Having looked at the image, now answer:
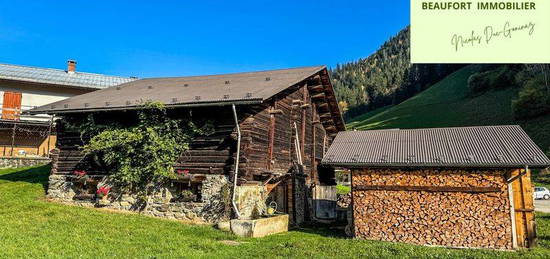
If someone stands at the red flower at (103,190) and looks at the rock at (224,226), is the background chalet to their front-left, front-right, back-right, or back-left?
back-left

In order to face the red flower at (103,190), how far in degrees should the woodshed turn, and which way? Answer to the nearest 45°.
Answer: approximately 90° to its right

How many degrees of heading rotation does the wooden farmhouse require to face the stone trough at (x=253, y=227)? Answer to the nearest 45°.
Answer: approximately 45° to its left

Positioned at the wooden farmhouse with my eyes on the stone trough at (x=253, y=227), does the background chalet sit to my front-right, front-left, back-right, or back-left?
back-right

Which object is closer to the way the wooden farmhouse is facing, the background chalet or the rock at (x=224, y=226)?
the rock

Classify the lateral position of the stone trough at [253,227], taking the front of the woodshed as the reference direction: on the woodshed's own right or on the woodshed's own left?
on the woodshed's own right

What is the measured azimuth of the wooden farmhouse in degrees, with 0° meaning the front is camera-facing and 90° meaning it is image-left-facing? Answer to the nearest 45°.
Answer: approximately 315°
